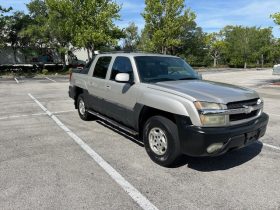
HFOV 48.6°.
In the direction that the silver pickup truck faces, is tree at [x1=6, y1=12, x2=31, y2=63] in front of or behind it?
behind

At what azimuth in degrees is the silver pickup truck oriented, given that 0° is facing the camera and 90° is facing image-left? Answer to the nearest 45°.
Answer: approximately 315°

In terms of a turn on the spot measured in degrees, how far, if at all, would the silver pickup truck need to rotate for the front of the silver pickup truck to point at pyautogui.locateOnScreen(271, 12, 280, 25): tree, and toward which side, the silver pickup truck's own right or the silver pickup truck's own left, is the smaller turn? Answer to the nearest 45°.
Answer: approximately 90° to the silver pickup truck's own left

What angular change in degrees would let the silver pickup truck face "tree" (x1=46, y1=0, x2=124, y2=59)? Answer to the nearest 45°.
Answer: approximately 135° to its left

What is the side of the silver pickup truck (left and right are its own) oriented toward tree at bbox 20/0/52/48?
back

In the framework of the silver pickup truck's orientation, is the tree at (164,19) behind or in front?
behind

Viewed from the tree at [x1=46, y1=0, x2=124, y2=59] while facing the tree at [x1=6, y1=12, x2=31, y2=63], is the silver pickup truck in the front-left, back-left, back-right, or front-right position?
back-left
